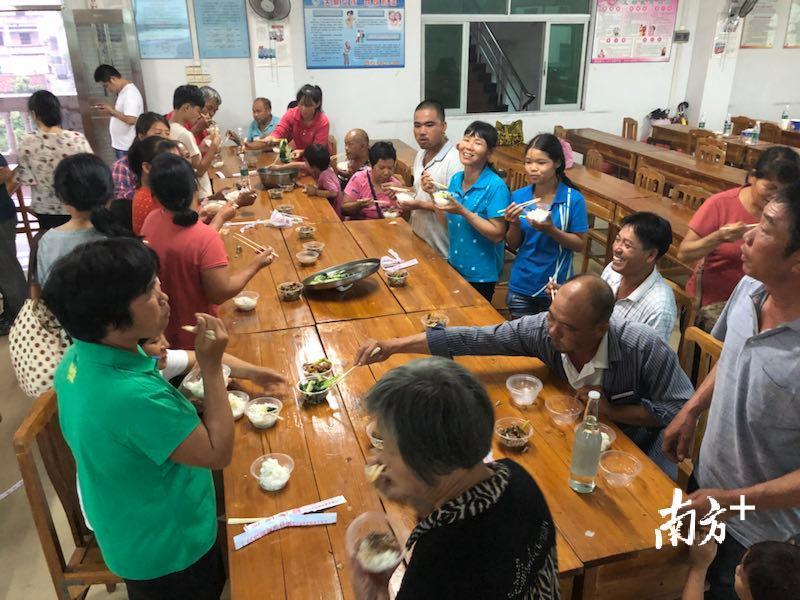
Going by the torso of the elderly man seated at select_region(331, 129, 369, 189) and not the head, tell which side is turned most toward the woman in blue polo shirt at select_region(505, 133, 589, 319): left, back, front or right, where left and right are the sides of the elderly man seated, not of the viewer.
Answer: left

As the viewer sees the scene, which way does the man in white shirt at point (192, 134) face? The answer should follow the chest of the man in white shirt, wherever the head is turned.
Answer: to the viewer's right

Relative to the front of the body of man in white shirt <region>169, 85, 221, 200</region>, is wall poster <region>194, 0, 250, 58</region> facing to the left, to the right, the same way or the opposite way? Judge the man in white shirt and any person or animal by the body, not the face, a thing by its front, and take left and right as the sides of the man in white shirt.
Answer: to the right

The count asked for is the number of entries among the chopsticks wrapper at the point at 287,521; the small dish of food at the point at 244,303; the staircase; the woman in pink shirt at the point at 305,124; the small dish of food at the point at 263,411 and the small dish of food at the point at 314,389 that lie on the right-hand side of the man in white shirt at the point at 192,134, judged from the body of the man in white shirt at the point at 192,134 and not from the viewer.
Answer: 4

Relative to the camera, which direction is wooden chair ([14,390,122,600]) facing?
to the viewer's right

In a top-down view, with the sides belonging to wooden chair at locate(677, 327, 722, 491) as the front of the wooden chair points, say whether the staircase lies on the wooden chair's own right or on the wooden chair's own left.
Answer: on the wooden chair's own right

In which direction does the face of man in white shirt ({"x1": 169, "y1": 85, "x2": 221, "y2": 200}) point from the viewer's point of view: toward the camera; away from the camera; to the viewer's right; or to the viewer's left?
to the viewer's right

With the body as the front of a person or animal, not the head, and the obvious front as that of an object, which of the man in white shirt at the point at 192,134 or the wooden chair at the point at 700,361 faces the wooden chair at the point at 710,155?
the man in white shirt

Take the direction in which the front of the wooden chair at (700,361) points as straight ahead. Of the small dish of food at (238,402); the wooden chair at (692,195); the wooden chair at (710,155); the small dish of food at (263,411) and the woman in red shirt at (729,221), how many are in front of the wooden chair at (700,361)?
2
